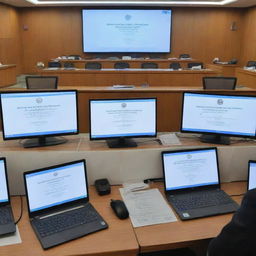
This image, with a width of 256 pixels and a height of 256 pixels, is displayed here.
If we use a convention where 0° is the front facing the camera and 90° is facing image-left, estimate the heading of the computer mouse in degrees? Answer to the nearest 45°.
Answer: approximately 135°

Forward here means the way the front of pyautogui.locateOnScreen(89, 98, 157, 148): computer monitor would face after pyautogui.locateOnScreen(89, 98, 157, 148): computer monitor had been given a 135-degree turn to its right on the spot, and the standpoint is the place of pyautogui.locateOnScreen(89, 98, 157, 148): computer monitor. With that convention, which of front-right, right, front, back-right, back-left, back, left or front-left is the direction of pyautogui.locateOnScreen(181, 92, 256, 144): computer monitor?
back-right

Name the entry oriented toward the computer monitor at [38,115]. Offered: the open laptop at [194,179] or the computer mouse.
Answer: the computer mouse

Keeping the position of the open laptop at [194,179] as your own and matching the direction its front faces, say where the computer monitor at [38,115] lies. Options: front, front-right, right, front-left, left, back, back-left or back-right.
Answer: back-right

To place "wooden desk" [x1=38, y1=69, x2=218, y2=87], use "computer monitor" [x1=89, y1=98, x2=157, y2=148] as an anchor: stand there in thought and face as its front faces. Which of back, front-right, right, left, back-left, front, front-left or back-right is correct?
back

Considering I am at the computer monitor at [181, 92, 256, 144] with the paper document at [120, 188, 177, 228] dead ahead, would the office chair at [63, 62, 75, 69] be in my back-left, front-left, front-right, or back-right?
back-right

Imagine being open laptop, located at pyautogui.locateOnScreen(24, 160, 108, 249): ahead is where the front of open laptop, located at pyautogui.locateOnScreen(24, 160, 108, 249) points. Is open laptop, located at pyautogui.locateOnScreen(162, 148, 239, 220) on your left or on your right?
on your left

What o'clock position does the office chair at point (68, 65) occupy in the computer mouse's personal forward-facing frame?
The office chair is roughly at 1 o'clock from the computer mouse.
